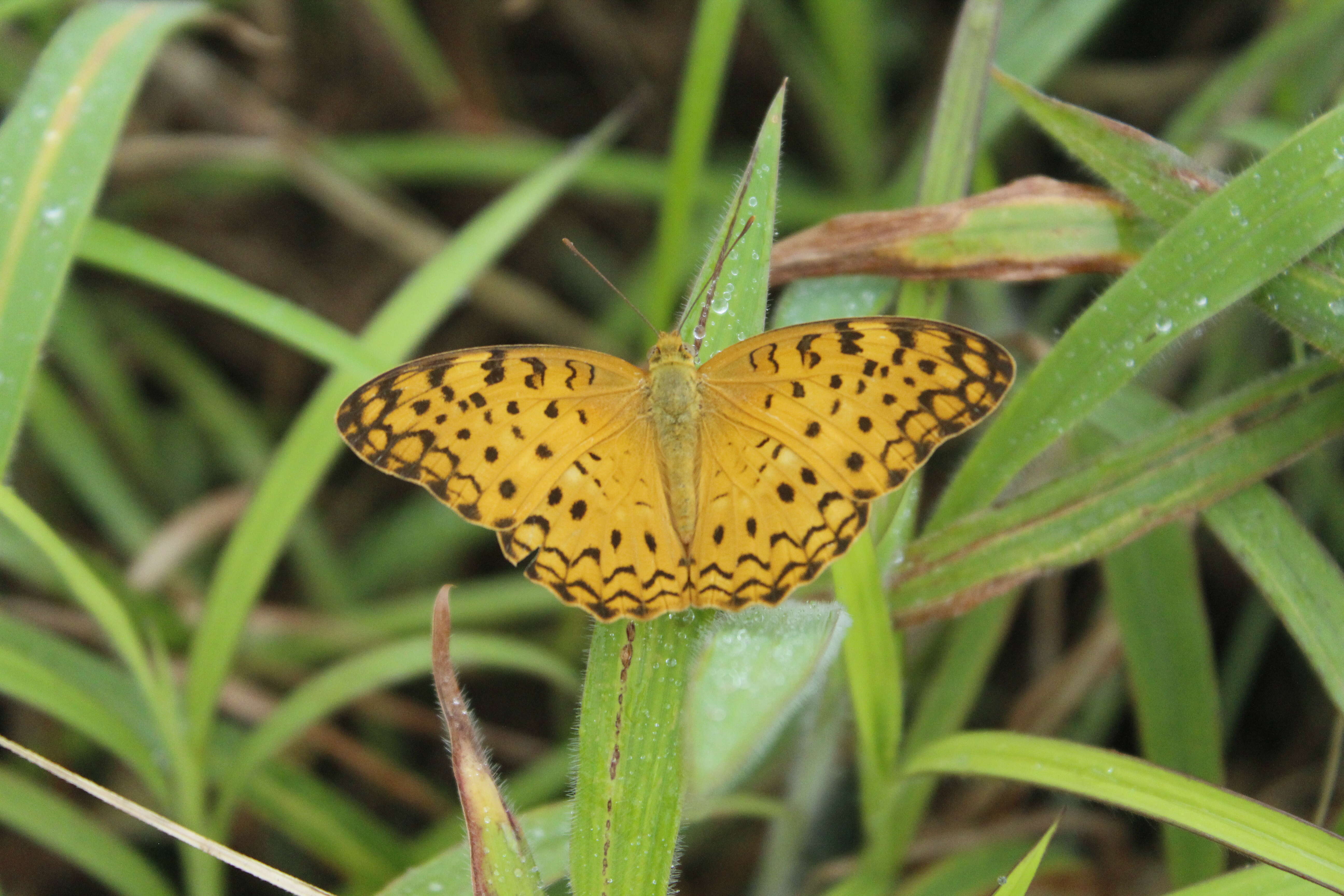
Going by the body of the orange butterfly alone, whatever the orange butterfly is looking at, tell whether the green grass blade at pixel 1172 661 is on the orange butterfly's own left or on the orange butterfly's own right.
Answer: on the orange butterfly's own right

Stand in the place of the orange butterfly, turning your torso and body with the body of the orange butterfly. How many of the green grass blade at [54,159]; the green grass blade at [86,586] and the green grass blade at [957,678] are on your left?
2

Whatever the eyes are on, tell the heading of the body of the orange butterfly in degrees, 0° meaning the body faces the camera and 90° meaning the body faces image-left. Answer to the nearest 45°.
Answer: approximately 180°

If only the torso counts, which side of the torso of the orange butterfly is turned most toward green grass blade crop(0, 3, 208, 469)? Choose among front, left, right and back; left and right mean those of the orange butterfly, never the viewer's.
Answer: left

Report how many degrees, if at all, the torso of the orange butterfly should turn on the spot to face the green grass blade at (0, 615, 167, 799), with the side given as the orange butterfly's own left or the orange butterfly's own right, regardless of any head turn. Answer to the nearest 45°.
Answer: approximately 45° to the orange butterfly's own left

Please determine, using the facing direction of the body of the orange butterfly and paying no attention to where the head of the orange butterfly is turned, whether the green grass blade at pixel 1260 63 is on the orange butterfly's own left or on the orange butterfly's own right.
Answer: on the orange butterfly's own right

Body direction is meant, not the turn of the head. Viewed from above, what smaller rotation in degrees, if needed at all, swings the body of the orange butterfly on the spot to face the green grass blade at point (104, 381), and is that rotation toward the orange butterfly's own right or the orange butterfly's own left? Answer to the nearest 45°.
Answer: approximately 45° to the orange butterfly's own left
